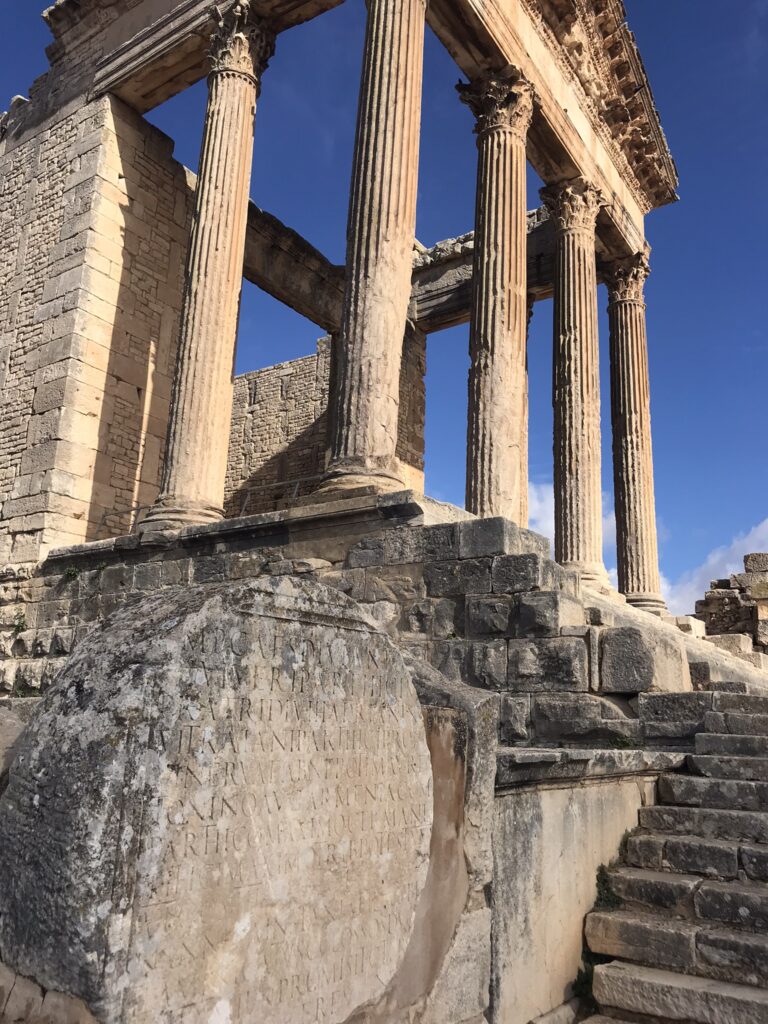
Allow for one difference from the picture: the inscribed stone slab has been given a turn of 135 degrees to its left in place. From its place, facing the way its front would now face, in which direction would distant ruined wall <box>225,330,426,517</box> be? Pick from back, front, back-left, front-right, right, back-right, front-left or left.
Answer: front

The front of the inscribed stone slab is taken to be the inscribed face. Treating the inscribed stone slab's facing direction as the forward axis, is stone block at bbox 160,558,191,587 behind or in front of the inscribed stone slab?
behind

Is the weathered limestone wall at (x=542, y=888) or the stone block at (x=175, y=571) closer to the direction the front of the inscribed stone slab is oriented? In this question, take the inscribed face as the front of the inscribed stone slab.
the weathered limestone wall

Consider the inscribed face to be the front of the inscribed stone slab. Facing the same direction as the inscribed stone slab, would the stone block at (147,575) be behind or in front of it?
behind

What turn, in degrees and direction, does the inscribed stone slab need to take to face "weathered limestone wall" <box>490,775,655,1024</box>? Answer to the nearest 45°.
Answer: approximately 90° to its left

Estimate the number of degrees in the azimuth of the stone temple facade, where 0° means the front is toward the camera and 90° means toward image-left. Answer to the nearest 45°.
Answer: approximately 315°
